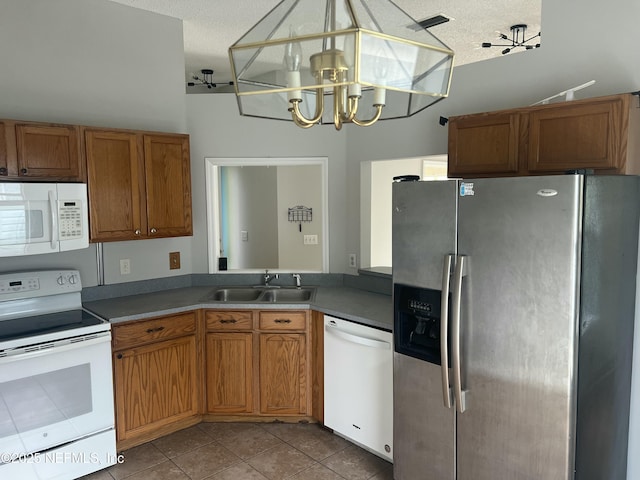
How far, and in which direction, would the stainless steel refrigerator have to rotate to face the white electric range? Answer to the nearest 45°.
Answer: approximately 45° to its right

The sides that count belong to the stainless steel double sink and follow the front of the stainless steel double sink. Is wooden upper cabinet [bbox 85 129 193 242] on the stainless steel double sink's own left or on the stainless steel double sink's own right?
on the stainless steel double sink's own right

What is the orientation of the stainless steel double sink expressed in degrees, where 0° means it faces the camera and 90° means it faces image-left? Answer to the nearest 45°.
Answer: approximately 0°

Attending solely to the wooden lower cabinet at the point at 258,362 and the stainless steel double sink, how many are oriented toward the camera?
2

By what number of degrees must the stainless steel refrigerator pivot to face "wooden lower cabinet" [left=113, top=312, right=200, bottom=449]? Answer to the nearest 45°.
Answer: approximately 45° to its right
